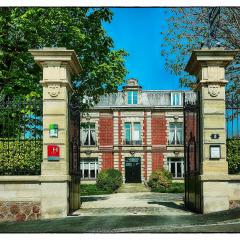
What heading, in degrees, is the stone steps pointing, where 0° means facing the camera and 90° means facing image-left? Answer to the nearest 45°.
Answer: approximately 0°

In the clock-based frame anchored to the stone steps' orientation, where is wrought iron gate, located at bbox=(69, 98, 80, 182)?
The wrought iron gate is roughly at 12 o'clock from the stone steps.

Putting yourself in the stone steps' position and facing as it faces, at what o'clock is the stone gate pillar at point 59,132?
The stone gate pillar is roughly at 12 o'clock from the stone steps.

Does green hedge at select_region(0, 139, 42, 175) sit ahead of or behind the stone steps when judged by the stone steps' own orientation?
ahead

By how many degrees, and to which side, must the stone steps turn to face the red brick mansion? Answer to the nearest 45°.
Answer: approximately 180°

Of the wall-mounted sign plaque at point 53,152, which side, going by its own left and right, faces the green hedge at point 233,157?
left

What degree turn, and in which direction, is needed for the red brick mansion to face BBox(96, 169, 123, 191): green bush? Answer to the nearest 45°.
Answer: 0° — it already faces it

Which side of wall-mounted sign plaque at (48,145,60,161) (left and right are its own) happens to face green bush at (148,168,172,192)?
back
